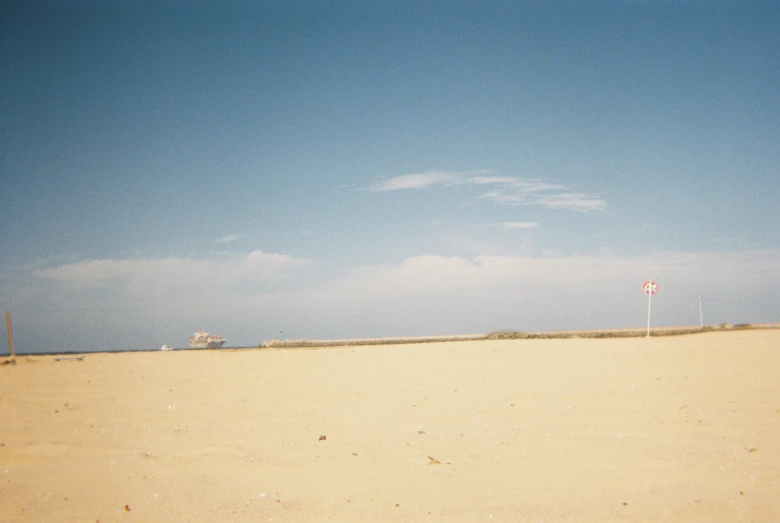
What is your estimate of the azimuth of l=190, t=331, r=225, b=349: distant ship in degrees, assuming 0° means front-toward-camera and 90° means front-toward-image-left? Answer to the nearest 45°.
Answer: approximately 270°
